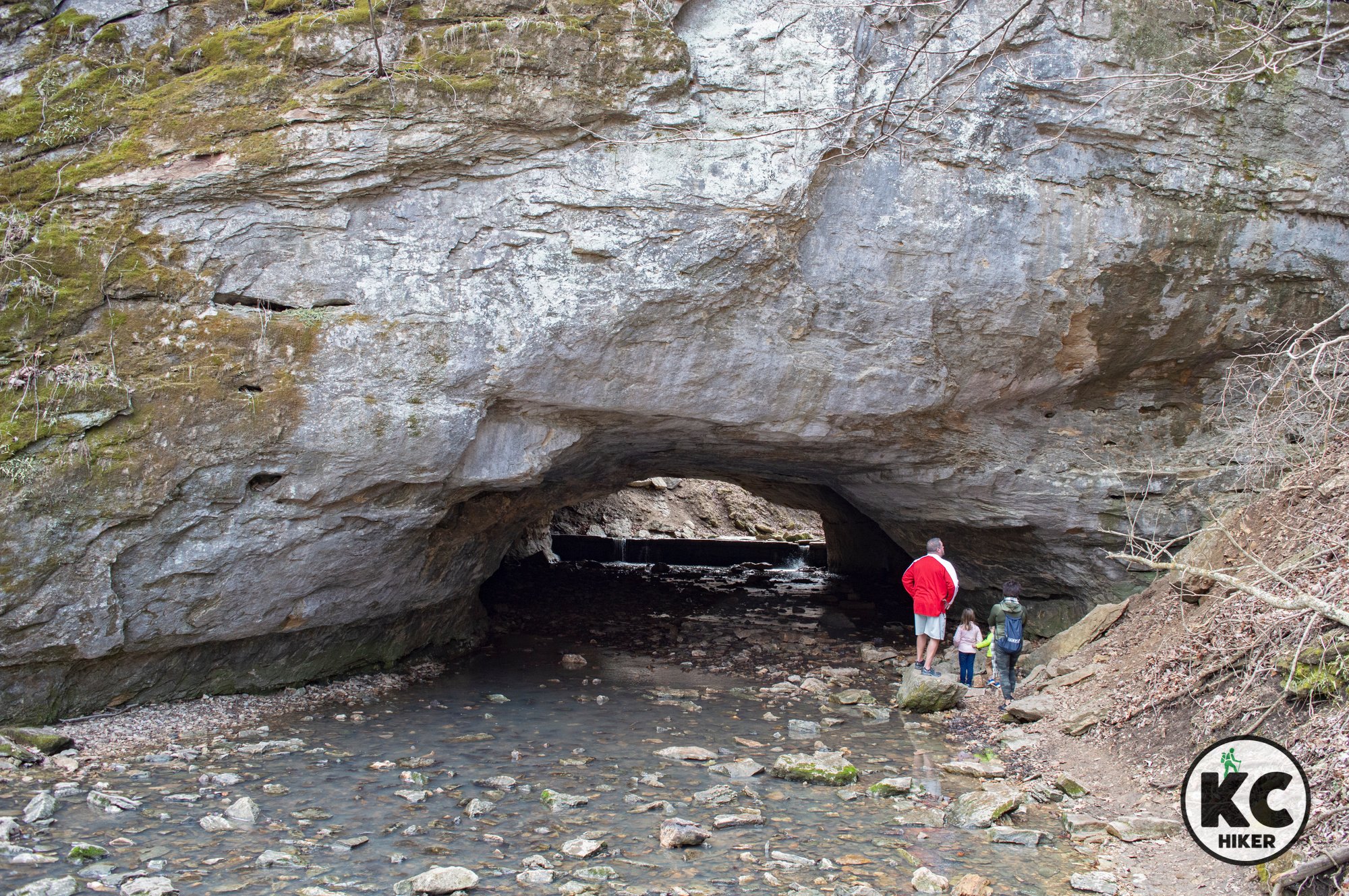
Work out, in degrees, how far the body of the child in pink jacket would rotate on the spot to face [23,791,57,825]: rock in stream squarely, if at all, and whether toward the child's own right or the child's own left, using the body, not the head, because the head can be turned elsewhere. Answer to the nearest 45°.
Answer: approximately 135° to the child's own left

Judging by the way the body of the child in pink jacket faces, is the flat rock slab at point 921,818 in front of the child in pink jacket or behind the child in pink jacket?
behind

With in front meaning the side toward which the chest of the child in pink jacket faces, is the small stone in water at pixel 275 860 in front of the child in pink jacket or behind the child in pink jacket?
behind

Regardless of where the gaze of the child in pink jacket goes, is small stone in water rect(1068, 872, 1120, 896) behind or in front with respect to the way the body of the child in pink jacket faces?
behind

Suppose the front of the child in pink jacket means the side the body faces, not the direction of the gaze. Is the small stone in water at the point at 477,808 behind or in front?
behind

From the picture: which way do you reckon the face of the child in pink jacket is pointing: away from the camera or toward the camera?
away from the camera

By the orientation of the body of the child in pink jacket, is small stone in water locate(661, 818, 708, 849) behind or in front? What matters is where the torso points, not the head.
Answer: behind

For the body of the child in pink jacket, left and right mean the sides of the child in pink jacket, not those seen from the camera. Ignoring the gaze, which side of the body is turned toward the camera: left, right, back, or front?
back

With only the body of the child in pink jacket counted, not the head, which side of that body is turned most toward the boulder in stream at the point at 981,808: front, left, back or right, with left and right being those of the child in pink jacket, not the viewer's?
back

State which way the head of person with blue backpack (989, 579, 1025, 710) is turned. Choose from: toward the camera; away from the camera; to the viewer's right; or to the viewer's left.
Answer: away from the camera

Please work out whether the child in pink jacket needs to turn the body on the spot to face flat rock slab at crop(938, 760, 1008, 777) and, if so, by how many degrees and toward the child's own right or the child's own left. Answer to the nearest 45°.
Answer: approximately 180°

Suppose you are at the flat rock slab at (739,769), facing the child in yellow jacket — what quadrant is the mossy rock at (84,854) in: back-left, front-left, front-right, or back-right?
back-left

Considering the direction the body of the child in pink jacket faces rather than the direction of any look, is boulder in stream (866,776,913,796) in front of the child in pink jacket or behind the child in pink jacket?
behind

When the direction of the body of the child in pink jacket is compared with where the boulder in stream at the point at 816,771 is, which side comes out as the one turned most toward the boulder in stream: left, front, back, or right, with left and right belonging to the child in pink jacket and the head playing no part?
back
